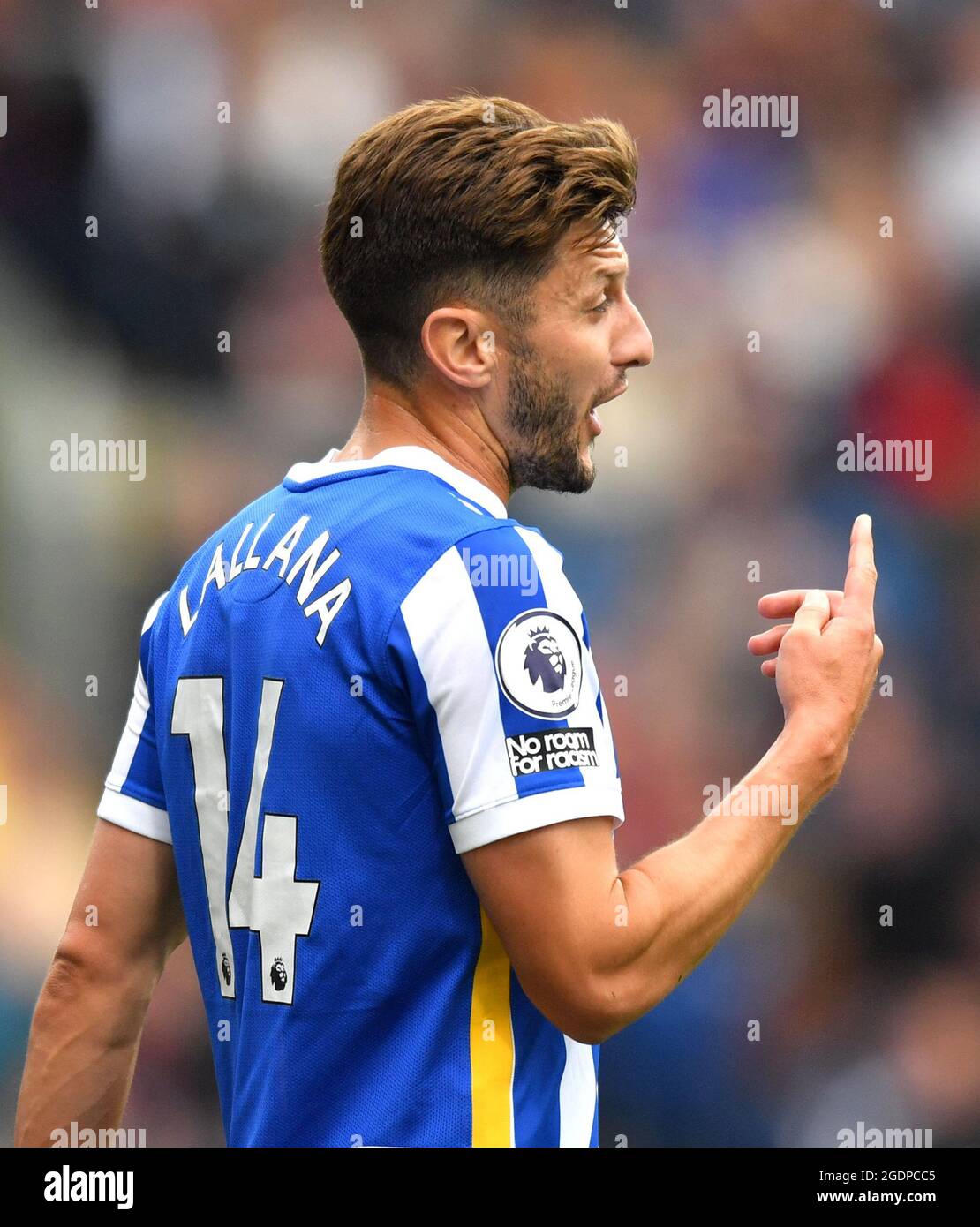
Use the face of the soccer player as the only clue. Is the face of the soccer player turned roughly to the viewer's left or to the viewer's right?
to the viewer's right

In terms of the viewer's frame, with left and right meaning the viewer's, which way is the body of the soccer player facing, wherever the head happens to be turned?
facing away from the viewer and to the right of the viewer
